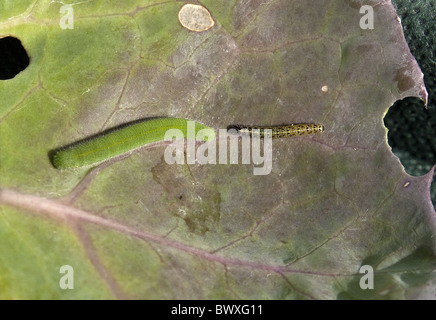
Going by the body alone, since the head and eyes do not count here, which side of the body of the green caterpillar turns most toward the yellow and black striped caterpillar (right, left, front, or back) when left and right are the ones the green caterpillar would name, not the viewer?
back

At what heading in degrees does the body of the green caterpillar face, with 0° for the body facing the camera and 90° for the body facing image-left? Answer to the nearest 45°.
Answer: approximately 90°
